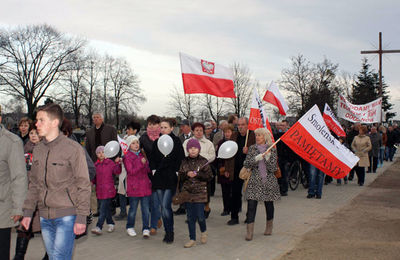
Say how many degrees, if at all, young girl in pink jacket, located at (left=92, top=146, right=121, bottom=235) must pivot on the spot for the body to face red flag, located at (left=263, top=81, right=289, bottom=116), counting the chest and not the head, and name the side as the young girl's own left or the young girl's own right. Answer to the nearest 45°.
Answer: approximately 135° to the young girl's own left

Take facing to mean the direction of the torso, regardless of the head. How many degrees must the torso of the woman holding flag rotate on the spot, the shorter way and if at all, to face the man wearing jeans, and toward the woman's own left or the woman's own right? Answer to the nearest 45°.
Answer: approximately 45° to the woman's own right

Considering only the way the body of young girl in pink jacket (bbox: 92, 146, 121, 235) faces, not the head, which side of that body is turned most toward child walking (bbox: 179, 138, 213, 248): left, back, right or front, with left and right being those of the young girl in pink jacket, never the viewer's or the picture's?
left

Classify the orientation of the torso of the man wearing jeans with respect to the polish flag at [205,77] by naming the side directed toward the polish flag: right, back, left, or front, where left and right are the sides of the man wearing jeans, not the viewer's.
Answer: back

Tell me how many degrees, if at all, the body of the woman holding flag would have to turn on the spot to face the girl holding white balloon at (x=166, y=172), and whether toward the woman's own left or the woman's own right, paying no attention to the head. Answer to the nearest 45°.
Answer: approximately 90° to the woman's own right

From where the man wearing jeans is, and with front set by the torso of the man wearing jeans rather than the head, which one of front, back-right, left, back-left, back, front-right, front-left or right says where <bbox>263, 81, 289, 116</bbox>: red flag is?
back

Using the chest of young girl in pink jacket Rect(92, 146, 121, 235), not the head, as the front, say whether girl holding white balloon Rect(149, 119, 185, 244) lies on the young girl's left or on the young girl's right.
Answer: on the young girl's left

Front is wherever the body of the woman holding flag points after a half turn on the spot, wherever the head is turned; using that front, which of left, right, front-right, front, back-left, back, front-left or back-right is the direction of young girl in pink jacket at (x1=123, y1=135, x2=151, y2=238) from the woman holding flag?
left

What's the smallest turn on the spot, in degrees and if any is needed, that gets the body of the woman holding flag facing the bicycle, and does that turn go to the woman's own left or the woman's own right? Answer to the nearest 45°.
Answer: approximately 180°

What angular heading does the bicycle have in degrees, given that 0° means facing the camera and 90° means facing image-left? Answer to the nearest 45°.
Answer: approximately 45°
